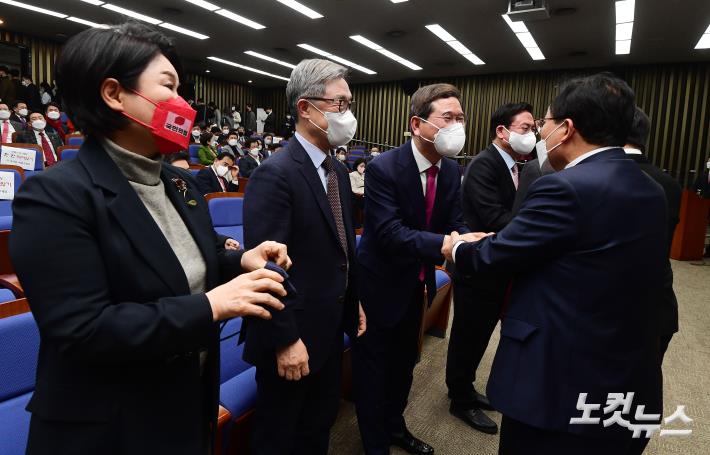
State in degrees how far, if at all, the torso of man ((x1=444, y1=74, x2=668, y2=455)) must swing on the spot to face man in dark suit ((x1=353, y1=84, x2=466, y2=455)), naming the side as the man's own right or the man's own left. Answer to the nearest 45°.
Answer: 0° — they already face them

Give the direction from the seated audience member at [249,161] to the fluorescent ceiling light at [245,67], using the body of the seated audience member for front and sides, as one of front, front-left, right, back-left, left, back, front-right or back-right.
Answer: back-left

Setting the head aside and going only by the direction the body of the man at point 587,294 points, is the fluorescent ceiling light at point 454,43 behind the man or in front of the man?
in front

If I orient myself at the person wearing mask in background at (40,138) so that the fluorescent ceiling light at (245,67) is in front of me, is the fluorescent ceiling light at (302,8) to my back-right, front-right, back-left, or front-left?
front-right

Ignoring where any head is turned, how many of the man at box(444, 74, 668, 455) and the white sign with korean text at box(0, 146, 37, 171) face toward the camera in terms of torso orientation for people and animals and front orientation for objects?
1

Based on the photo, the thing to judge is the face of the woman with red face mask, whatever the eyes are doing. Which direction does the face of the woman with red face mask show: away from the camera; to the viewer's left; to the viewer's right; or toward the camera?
to the viewer's right

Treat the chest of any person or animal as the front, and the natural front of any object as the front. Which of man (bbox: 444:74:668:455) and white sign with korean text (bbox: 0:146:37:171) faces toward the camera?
the white sign with korean text

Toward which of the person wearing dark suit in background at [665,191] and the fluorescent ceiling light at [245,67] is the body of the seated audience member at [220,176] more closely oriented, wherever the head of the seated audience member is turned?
the person wearing dark suit in background

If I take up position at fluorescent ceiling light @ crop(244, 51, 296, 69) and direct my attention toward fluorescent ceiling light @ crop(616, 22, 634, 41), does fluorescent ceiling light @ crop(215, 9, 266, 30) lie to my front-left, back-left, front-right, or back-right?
front-right

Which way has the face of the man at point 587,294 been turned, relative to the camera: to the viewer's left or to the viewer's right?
to the viewer's left

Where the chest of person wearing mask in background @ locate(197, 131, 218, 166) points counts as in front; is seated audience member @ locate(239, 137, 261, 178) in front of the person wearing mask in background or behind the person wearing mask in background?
in front

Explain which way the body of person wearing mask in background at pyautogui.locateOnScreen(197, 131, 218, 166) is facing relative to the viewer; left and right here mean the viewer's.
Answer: facing the viewer and to the right of the viewer

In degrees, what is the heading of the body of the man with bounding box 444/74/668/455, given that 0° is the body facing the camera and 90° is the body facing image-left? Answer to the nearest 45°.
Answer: approximately 135°

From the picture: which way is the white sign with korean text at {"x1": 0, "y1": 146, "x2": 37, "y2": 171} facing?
toward the camera
